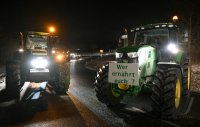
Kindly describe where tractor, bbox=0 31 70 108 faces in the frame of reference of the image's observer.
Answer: facing the viewer

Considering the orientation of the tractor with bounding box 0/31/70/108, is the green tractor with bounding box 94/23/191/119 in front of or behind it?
in front

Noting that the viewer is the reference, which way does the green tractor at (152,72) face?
facing the viewer and to the left of the viewer

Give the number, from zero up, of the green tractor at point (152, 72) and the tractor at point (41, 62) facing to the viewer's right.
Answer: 0

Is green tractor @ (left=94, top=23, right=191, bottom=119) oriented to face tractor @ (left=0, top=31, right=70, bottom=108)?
no
